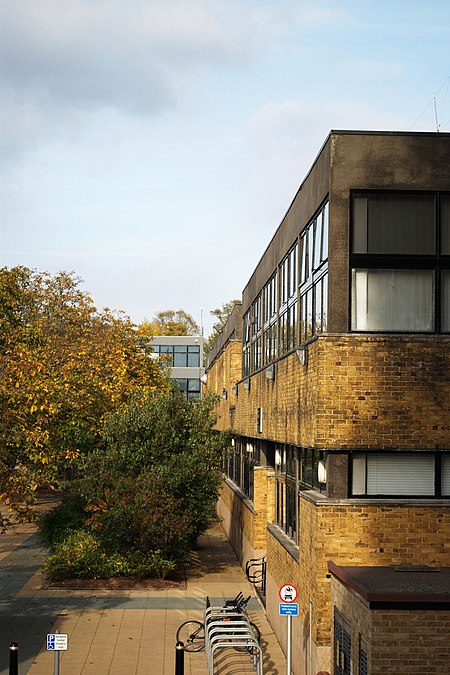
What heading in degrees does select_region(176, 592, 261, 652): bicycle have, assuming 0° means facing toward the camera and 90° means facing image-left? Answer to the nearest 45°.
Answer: approximately 270°

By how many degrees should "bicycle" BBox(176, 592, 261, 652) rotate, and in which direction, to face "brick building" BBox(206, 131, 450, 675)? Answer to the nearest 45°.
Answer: approximately 45° to its left

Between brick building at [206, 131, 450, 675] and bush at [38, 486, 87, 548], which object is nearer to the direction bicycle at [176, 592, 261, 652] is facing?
the brick building

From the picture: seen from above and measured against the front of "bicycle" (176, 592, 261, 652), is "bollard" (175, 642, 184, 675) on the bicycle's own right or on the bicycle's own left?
on the bicycle's own right
